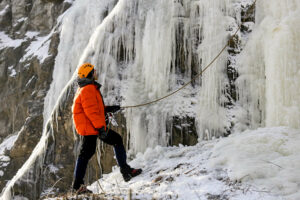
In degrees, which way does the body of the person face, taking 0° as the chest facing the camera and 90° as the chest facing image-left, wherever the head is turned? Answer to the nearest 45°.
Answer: approximately 270°

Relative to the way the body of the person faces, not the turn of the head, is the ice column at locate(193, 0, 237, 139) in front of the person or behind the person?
in front

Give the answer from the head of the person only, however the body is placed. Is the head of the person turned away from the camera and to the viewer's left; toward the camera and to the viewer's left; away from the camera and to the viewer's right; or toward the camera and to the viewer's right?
away from the camera and to the viewer's right
